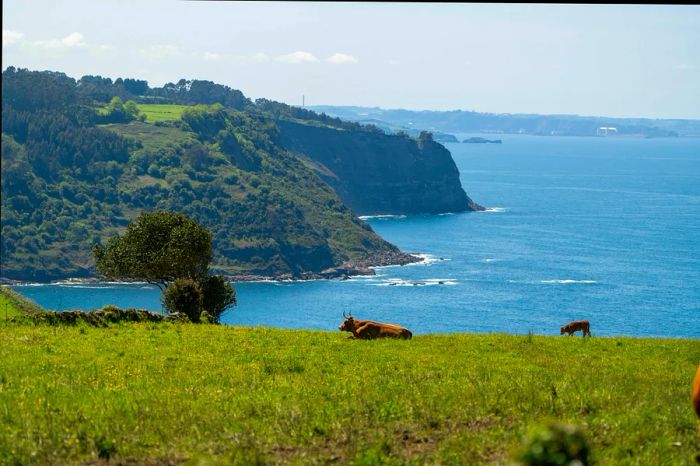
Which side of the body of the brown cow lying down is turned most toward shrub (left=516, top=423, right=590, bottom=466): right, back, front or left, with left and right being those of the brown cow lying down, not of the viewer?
left

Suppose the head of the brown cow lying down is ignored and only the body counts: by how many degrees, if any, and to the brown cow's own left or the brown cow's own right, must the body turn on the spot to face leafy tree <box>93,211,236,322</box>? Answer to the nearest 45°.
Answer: approximately 45° to the brown cow's own right

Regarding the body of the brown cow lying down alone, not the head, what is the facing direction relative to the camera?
to the viewer's left

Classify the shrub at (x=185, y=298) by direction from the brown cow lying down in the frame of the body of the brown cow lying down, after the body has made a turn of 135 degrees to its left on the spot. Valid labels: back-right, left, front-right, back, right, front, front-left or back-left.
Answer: back

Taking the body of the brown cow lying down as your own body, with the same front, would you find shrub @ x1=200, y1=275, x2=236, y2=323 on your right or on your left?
on your right
